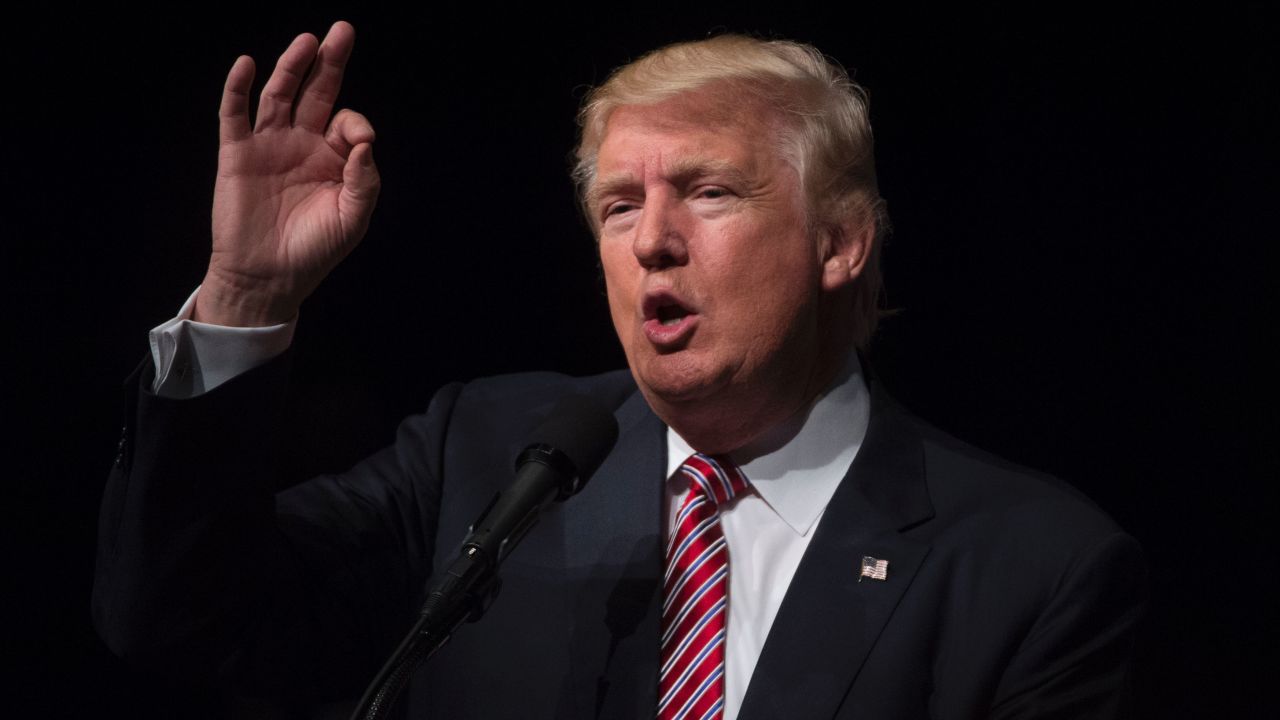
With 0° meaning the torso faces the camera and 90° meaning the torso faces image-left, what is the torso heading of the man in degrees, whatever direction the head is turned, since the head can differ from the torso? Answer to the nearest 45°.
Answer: approximately 45°
